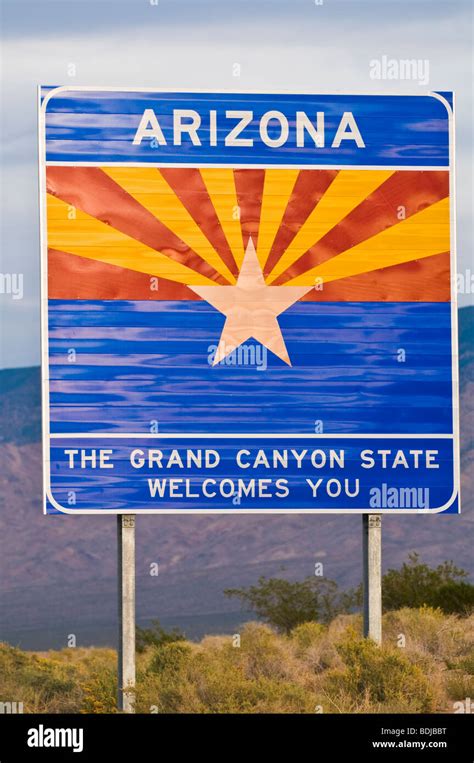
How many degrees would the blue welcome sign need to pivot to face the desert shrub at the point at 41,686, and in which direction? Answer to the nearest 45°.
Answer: approximately 135° to its right

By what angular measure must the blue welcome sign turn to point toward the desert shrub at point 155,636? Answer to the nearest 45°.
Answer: approximately 180°

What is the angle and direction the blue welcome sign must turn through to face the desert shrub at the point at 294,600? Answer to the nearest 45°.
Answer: approximately 180°

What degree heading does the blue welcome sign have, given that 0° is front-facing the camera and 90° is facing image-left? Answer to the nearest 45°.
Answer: approximately 0°
